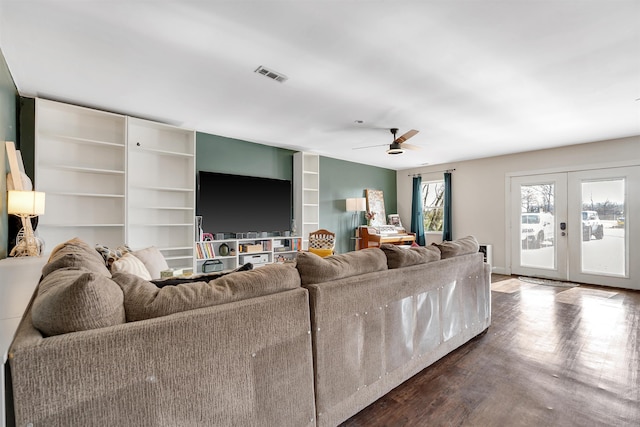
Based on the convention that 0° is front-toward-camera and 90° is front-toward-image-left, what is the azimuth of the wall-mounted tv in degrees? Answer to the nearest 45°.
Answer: approximately 315°

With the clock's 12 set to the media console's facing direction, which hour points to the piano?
The piano is roughly at 10 o'clock from the media console.

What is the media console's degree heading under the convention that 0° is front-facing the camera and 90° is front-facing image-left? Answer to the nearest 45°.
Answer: approximately 315°

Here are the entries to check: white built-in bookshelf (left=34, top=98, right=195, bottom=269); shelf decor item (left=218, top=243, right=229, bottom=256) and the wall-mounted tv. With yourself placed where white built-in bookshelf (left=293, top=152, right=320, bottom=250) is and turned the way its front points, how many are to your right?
3

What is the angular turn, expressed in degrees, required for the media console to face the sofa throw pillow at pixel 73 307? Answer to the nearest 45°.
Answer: approximately 45° to its right

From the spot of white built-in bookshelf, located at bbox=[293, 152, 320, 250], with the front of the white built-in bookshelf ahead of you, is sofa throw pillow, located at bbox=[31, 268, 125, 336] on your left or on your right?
on your right

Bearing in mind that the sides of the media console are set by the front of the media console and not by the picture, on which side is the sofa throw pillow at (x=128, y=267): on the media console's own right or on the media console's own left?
on the media console's own right

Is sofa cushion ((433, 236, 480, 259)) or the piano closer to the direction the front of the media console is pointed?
the sofa cushion

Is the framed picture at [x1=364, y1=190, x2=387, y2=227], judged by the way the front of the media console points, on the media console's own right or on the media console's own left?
on the media console's own left
